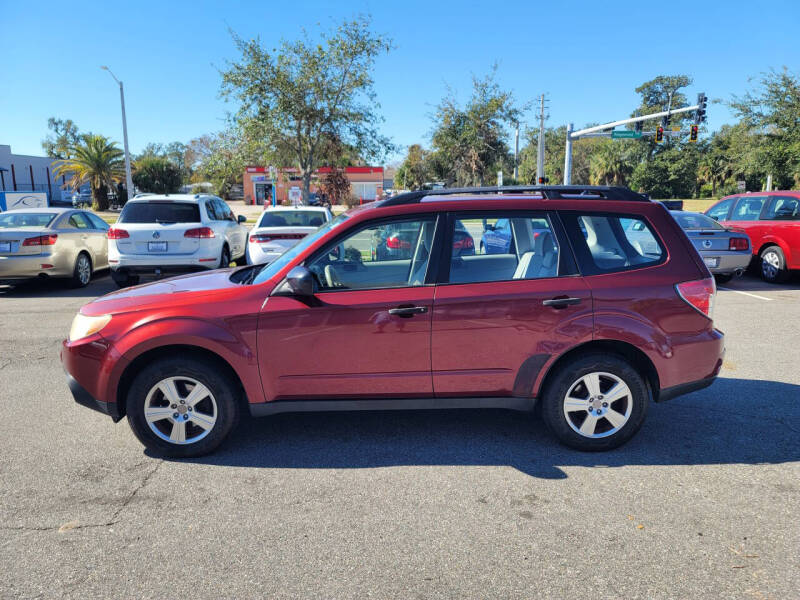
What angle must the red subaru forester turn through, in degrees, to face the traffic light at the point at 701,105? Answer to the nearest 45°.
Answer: approximately 135° to its right

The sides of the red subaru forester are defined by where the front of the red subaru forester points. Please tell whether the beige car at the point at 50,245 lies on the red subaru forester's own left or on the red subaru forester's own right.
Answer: on the red subaru forester's own right

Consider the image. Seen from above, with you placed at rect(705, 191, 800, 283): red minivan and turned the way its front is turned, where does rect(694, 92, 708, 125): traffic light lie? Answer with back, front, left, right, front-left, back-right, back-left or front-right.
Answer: front-right

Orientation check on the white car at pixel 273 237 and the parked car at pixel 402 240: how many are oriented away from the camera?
2

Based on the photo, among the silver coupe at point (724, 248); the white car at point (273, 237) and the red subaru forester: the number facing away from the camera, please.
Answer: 2

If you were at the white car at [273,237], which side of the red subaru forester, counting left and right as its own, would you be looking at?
right

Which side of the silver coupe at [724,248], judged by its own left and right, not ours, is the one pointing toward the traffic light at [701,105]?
front

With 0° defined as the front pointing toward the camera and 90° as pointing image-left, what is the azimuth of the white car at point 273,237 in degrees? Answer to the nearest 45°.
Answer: approximately 180°

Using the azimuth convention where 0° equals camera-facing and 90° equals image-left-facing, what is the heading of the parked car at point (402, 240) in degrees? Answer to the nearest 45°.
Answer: approximately 180°

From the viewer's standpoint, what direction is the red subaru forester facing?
to the viewer's left

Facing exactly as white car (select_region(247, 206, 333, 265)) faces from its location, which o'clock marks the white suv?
The white suv is roughly at 9 o'clock from the white car.

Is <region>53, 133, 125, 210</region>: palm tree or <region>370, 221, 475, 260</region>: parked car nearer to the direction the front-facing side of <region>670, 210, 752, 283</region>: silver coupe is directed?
the palm tree

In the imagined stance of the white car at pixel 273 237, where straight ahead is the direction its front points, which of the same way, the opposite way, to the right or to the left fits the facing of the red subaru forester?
to the left

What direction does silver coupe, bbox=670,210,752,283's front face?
away from the camera

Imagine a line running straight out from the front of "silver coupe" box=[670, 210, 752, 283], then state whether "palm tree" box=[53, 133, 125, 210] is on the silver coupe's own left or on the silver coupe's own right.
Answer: on the silver coupe's own left

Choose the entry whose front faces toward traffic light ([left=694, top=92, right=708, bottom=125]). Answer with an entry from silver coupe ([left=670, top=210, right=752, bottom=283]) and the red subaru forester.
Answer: the silver coupe
